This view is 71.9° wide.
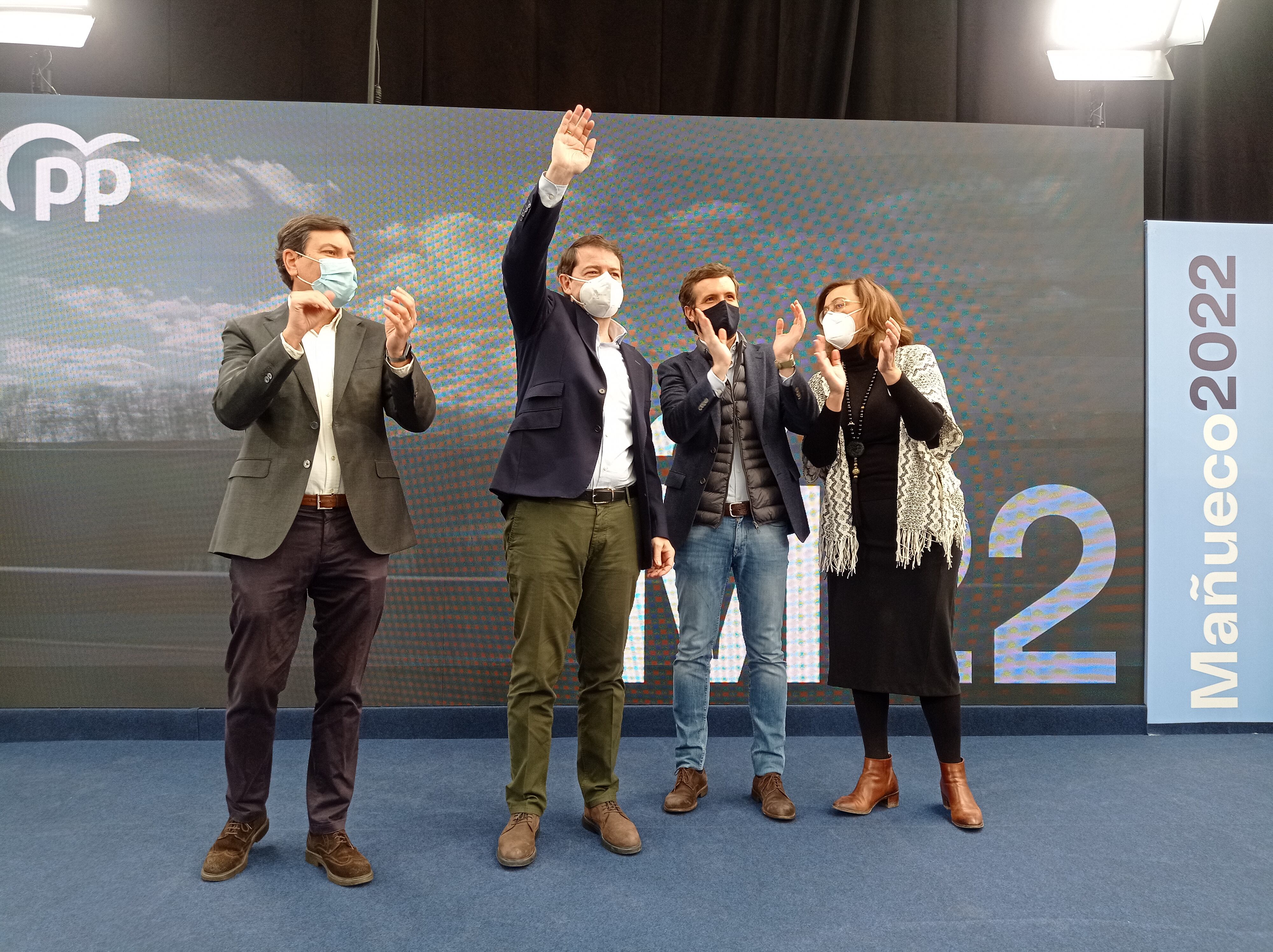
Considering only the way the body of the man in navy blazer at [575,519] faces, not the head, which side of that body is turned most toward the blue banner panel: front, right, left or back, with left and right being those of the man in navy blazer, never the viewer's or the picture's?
left

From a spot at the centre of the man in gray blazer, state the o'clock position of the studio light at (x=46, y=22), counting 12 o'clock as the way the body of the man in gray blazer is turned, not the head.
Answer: The studio light is roughly at 5 o'clock from the man in gray blazer.

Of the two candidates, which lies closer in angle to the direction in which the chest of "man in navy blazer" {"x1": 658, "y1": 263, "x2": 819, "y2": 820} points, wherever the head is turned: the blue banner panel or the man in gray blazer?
the man in gray blazer

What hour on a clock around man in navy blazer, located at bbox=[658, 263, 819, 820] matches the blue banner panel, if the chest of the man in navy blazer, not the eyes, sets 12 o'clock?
The blue banner panel is roughly at 8 o'clock from the man in navy blazer.

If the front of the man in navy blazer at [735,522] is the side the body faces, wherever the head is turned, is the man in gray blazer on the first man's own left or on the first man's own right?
on the first man's own right

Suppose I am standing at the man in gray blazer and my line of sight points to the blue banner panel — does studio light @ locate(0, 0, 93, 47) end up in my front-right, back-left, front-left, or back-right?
back-left

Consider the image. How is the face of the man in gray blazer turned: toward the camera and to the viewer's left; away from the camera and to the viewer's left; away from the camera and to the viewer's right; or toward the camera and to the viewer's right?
toward the camera and to the viewer's right

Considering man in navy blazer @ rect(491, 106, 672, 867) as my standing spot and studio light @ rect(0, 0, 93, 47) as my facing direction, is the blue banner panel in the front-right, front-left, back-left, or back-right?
back-right

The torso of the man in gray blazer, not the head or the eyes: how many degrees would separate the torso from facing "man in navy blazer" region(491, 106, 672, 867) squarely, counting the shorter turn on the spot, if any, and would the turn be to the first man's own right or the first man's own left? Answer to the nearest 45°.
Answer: approximately 90° to the first man's own left
